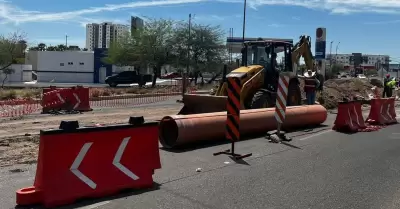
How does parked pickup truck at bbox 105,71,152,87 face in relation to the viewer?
to the viewer's left

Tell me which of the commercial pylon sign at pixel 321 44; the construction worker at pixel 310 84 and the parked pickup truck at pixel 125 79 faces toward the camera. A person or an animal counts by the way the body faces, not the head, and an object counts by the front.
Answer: the commercial pylon sign

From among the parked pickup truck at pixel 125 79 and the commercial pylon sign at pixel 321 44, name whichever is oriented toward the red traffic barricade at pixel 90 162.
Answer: the commercial pylon sign

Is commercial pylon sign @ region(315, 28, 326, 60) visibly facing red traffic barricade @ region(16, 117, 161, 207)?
yes

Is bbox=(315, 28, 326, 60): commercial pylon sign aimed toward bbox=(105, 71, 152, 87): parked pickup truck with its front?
no

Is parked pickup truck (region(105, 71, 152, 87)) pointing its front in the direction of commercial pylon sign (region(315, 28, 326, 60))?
no

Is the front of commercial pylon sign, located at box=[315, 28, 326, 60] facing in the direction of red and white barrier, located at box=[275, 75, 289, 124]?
yes

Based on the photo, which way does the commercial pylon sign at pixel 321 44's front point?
toward the camera

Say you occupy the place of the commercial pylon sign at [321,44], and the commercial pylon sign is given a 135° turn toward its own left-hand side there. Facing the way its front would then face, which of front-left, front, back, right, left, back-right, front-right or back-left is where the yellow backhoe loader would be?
back-right

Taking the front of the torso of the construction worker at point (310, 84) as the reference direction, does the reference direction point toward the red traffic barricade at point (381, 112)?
no

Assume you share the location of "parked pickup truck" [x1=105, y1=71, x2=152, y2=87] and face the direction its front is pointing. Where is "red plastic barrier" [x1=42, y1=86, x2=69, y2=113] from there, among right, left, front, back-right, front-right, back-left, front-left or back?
left

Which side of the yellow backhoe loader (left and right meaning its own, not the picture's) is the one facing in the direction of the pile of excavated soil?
back

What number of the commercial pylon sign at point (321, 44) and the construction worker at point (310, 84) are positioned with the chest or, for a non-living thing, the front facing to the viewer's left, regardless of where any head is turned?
0
